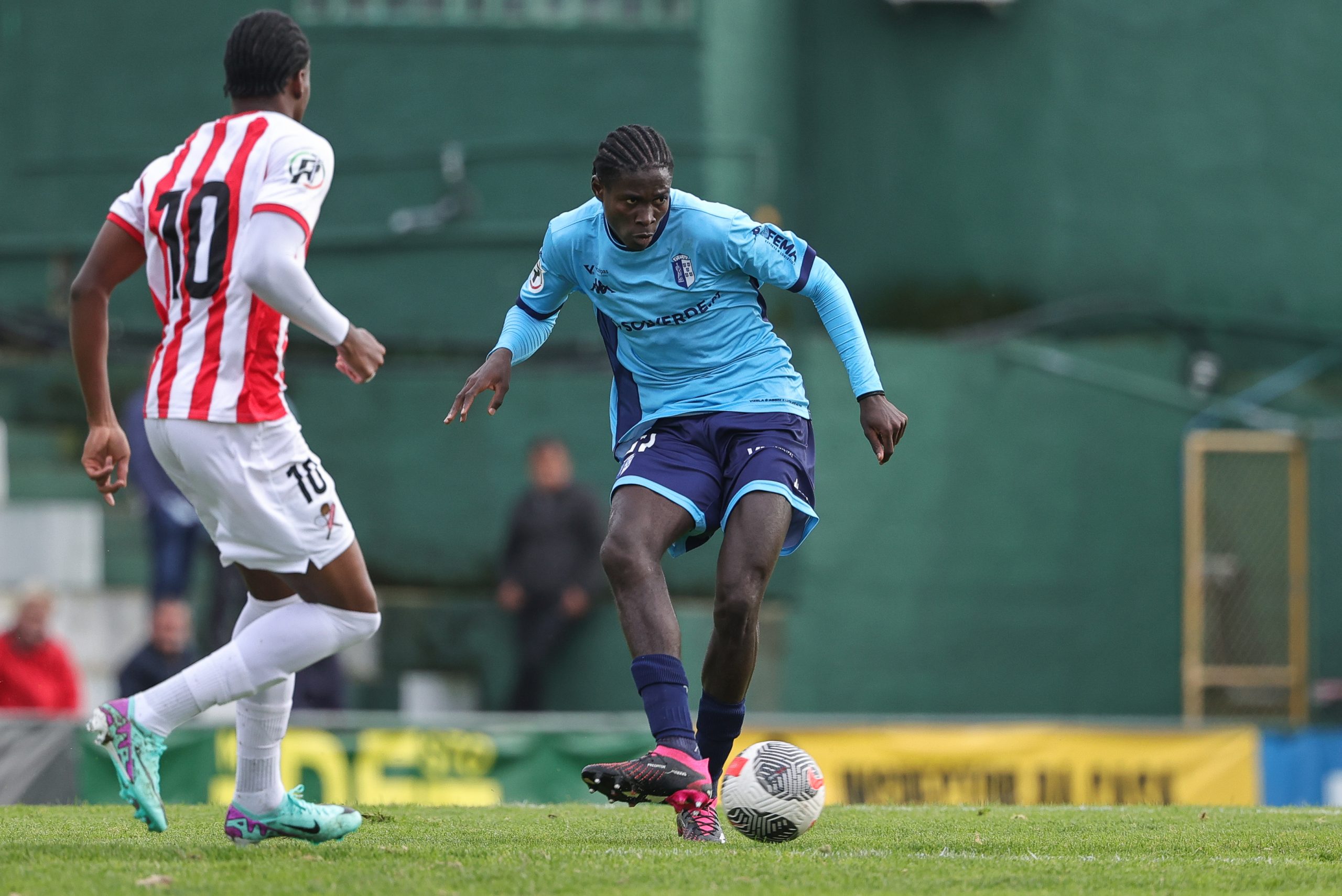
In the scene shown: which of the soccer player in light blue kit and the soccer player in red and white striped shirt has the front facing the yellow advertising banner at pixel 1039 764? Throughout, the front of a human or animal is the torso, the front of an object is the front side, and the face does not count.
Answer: the soccer player in red and white striped shirt

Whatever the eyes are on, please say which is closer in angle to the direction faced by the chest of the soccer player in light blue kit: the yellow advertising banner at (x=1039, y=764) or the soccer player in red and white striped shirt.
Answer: the soccer player in red and white striped shirt

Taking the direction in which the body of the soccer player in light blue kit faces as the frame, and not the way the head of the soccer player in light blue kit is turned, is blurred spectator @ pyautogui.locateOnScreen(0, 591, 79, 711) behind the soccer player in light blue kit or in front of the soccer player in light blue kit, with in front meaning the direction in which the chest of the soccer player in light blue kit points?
behind

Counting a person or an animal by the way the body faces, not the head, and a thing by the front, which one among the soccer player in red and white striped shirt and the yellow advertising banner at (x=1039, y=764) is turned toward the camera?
the yellow advertising banner

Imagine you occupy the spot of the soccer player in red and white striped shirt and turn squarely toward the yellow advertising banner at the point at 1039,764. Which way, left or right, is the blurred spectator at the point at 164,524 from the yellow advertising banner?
left

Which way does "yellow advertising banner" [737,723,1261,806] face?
toward the camera

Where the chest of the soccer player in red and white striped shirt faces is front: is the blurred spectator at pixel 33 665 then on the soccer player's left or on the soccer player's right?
on the soccer player's left

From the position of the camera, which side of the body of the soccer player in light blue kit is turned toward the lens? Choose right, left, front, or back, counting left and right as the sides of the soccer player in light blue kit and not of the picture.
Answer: front

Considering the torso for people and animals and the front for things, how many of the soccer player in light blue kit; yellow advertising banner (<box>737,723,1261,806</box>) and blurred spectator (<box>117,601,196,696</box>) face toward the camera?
3

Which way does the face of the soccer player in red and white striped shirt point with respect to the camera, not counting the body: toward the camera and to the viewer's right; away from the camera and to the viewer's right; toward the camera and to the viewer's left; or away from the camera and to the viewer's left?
away from the camera and to the viewer's right

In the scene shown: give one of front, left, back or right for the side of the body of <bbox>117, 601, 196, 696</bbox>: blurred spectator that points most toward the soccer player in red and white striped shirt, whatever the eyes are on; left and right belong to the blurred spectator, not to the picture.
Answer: front

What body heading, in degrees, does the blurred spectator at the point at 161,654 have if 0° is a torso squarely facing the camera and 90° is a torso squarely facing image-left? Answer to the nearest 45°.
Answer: approximately 0°

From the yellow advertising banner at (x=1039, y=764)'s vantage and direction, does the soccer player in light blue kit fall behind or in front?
in front

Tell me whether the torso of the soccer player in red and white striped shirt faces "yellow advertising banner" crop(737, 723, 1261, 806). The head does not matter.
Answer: yes

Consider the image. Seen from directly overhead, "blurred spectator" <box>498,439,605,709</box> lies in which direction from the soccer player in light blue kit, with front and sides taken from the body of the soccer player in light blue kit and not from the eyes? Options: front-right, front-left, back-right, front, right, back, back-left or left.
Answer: back

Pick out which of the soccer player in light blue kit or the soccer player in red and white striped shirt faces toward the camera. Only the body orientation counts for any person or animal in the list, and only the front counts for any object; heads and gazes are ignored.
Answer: the soccer player in light blue kit
